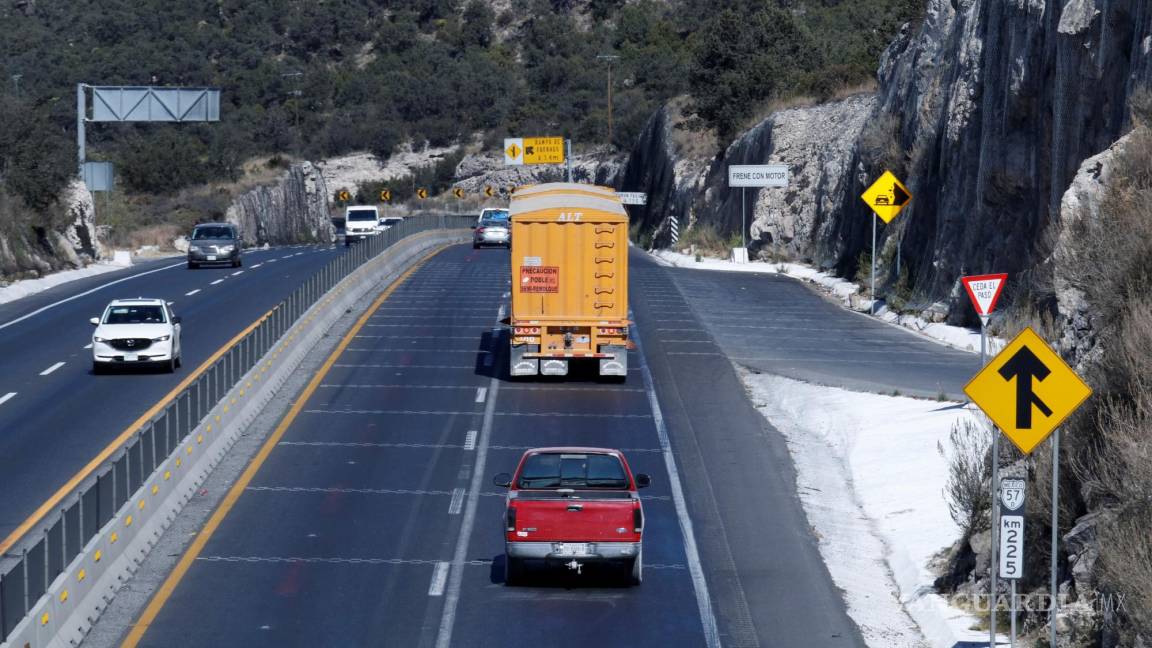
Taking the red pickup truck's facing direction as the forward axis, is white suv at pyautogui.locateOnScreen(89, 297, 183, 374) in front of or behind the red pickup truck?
in front

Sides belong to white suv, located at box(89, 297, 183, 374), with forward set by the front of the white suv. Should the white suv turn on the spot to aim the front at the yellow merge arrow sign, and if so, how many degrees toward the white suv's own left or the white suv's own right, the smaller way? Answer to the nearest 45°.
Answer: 0° — it already faces it

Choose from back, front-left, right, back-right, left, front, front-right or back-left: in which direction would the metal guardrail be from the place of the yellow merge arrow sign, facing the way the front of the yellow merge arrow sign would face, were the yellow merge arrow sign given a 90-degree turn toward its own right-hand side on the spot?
front

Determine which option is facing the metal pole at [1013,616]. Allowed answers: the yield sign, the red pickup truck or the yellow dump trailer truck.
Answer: the yield sign

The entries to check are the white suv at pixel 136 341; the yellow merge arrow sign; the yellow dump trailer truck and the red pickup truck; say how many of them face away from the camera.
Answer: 2

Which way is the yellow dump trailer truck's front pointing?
away from the camera

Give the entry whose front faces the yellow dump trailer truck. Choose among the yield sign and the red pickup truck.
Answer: the red pickup truck

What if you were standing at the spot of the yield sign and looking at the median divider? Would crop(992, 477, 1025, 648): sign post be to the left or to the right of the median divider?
left

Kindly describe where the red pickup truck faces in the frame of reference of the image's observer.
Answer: facing away from the viewer

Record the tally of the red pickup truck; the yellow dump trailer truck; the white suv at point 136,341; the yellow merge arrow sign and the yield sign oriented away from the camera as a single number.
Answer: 2

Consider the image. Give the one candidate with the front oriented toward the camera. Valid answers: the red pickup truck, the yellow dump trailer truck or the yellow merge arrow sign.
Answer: the yellow merge arrow sign

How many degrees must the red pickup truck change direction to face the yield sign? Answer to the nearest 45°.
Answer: approximately 45° to its right

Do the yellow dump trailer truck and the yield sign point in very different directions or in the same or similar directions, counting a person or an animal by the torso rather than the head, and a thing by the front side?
very different directions

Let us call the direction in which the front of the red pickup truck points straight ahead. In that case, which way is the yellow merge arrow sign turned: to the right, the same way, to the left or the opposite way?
the opposite way
